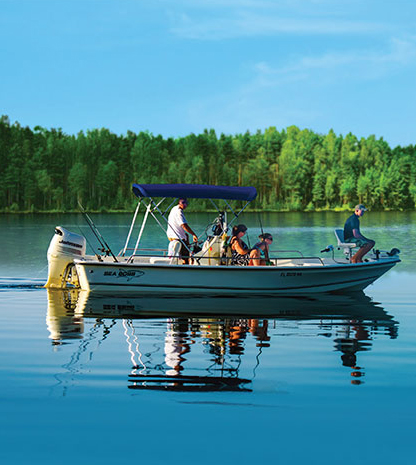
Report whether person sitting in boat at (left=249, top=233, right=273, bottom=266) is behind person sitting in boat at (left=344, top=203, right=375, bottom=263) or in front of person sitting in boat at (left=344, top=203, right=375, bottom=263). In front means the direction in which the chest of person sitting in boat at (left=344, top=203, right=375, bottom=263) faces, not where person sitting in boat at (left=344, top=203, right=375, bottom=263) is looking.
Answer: behind

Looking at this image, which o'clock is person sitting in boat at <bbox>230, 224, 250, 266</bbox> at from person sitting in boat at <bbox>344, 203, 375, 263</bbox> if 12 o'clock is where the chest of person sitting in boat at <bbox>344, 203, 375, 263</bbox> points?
person sitting in boat at <bbox>230, 224, 250, 266</bbox> is roughly at 5 o'clock from person sitting in boat at <bbox>344, 203, 375, 263</bbox>.

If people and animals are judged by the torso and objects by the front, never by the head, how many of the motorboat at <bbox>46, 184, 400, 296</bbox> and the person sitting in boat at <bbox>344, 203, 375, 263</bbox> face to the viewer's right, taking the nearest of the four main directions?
2

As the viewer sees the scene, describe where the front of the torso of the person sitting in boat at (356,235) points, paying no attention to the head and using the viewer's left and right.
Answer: facing to the right of the viewer

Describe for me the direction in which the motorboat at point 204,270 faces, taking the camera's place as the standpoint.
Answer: facing to the right of the viewer
